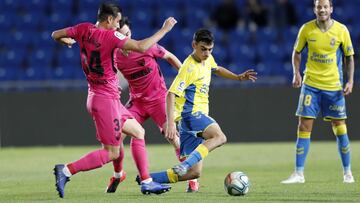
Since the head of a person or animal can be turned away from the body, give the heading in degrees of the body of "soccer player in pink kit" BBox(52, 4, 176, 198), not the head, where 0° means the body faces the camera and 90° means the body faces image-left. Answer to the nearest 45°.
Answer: approximately 225°

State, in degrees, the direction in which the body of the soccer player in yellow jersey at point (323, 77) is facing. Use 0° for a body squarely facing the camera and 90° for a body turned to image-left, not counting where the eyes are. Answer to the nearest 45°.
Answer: approximately 0°

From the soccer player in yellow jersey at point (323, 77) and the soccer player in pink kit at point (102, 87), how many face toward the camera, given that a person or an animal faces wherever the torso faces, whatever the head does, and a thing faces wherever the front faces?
1

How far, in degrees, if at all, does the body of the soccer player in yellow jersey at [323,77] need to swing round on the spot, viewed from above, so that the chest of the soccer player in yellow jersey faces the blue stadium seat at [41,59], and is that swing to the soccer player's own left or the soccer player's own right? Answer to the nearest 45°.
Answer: approximately 135° to the soccer player's own right

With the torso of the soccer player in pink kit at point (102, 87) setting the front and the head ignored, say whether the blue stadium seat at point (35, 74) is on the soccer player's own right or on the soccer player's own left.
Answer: on the soccer player's own left

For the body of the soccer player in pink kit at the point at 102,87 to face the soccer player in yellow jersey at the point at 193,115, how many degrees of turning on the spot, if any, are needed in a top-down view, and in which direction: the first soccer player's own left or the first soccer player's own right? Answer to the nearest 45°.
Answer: approximately 45° to the first soccer player's own right
